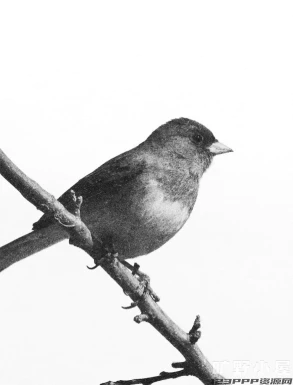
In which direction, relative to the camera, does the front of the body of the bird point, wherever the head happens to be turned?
to the viewer's right
